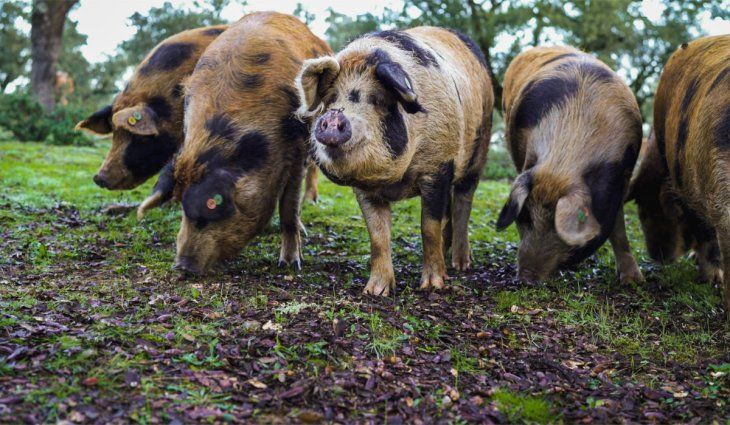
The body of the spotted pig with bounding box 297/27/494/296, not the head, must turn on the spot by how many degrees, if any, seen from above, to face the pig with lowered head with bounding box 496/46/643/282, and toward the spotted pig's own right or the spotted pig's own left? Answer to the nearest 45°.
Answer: approximately 135° to the spotted pig's own left

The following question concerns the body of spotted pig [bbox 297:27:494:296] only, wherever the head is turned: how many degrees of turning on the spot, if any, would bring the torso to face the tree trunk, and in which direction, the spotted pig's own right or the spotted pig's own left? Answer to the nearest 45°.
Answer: approximately 90° to the spotted pig's own right

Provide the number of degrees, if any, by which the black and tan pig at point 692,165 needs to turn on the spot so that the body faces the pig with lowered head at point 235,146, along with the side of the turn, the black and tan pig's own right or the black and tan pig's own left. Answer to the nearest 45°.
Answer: approximately 45° to the black and tan pig's own right

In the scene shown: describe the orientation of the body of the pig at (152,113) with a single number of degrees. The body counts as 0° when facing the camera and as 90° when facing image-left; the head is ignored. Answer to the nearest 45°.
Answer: approximately 45°

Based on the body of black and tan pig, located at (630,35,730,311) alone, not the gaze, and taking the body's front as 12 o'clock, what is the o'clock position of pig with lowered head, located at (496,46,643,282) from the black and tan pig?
The pig with lowered head is roughly at 1 o'clock from the black and tan pig.

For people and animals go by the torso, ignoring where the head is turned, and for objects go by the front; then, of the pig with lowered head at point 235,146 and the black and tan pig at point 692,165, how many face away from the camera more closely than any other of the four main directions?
0

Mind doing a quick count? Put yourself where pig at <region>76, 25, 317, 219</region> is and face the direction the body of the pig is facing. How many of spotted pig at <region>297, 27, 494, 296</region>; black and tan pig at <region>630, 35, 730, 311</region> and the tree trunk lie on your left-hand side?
2

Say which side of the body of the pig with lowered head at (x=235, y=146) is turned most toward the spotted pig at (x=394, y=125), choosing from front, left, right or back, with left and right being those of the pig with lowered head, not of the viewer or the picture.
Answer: left

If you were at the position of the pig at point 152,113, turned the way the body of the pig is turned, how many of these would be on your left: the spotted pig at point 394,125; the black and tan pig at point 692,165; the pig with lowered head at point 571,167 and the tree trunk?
3

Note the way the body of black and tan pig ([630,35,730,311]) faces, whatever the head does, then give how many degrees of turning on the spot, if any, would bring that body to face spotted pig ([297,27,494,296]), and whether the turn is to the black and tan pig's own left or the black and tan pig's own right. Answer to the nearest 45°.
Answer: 0° — it already faces it
